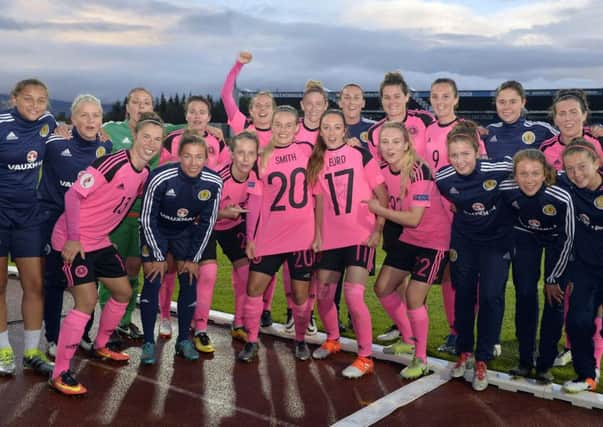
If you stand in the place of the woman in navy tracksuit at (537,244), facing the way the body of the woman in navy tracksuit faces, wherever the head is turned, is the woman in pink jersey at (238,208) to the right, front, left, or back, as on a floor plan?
right

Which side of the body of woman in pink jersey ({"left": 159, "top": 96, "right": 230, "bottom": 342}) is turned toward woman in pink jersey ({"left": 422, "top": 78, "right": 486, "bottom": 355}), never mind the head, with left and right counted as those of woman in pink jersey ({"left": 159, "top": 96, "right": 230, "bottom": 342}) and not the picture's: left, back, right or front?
left

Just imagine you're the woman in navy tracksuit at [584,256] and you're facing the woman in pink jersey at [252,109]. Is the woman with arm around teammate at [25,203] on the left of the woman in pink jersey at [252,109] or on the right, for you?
left

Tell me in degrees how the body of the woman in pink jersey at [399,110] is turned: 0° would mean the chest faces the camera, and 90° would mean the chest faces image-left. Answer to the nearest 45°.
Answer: approximately 0°

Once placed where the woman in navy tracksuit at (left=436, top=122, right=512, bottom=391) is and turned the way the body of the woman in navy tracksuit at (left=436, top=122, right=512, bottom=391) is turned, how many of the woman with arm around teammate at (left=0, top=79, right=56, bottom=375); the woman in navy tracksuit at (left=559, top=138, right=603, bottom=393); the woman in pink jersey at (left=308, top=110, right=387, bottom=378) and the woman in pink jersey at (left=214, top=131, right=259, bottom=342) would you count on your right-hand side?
3

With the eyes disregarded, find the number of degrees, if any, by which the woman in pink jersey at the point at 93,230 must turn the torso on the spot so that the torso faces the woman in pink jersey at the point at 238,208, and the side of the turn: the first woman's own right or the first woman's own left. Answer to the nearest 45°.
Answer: approximately 90° to the first woman's own left

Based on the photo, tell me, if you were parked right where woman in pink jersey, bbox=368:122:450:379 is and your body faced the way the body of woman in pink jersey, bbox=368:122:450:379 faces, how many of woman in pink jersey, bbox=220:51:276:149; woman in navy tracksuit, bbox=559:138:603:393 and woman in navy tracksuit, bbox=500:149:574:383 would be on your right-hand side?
1

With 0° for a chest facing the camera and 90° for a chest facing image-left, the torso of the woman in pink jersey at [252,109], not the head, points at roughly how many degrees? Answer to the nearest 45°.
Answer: approximately 0°
